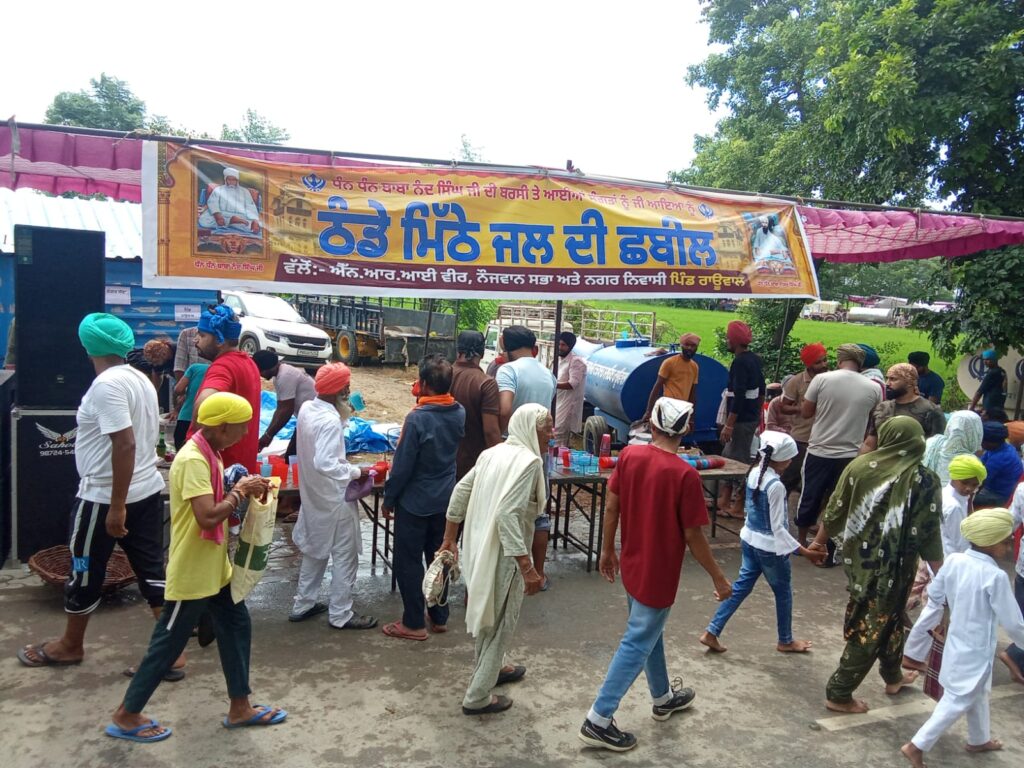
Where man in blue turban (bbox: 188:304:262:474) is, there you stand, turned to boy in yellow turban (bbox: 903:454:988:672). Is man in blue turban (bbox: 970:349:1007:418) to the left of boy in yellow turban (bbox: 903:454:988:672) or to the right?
left

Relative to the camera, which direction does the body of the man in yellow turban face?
to the viewer's right

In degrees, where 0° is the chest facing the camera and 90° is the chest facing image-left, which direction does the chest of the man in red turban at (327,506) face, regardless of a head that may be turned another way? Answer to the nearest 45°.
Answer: approximately 270°

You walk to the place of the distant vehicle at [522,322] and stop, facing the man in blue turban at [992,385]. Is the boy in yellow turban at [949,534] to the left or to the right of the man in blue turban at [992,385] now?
right

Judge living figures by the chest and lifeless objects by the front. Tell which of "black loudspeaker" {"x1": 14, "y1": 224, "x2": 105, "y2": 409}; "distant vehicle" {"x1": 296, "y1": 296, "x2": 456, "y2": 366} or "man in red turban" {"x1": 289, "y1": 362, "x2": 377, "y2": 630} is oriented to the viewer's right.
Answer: the man in red turban

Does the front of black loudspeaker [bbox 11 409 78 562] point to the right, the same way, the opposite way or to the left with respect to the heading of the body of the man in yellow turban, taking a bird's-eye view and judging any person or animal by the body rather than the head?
to the right

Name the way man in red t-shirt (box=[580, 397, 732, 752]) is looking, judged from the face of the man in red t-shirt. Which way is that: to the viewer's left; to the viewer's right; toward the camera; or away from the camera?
away from the camera
